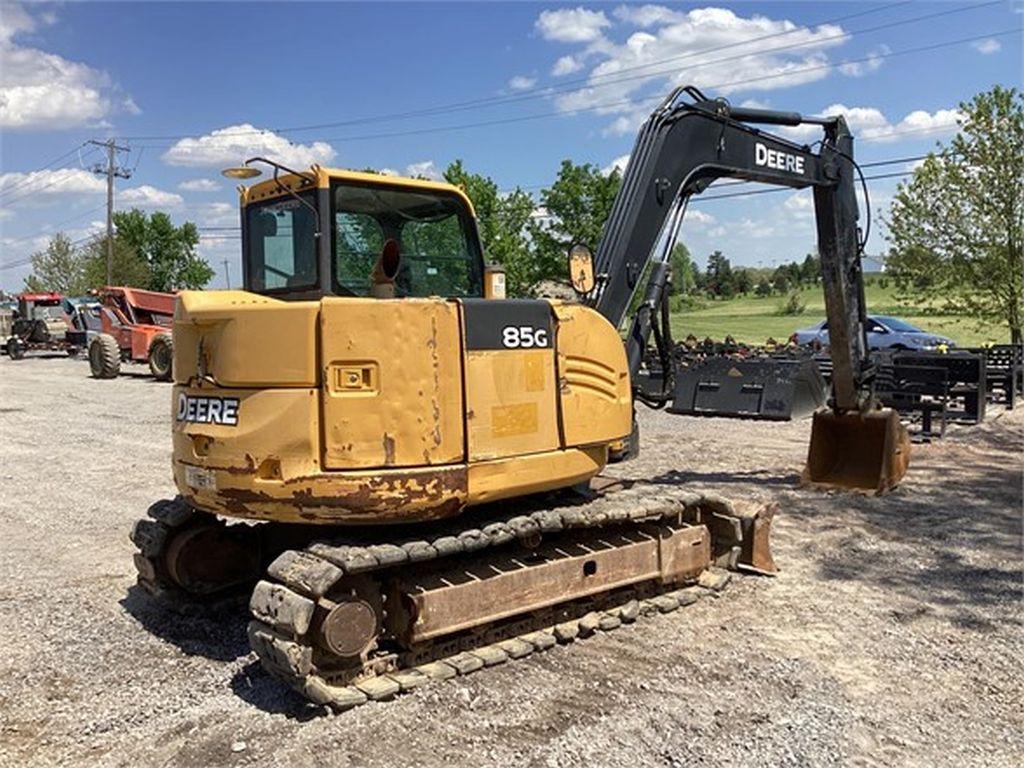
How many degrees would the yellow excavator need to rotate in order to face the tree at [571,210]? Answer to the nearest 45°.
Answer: approximately 45° to its left

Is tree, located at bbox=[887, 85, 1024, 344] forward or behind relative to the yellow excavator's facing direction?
forward

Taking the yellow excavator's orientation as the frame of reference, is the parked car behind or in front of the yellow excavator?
in front

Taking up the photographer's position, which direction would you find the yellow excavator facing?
facing away from the viewer and to the right of the viewer

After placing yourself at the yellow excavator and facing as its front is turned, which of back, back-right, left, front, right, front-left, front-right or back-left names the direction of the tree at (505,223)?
front-left
